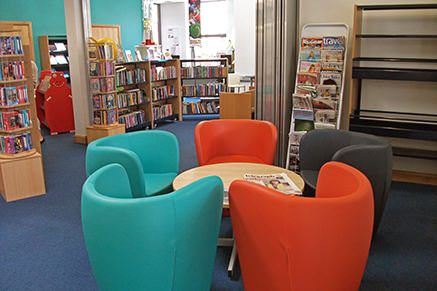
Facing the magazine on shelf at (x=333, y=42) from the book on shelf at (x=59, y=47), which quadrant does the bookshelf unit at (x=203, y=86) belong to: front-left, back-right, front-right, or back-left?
front-left

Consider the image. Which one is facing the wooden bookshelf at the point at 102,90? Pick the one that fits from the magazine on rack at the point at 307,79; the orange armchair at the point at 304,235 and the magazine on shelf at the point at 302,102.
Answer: the orange armchair

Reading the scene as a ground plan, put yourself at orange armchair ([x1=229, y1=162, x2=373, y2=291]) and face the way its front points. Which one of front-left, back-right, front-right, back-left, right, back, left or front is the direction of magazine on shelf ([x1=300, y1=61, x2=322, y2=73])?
front-right

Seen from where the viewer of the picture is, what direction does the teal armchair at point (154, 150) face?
facing the viewer and to the right of the viewer

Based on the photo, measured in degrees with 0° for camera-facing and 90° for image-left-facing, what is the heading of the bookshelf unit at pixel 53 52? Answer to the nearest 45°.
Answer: approximately 315°

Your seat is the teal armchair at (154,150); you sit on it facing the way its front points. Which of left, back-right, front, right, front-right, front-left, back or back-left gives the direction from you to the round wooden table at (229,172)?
front

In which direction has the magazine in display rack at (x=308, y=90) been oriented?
toward the camera

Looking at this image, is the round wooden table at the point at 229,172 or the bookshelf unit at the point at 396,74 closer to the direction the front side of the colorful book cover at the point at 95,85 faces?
the round wooden table

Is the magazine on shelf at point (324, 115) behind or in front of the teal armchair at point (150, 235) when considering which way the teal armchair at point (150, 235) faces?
in front

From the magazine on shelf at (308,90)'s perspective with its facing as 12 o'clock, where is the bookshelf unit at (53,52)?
The bookshelf unit is roughly at 4 o'clock from the magazine on shelf.

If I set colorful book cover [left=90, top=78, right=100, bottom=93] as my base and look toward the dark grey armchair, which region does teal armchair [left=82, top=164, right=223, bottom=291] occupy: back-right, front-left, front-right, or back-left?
front-right

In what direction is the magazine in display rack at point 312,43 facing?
toward the camera

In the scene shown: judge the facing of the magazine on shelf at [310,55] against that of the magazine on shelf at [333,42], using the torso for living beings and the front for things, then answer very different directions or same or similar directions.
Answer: same or similar directions

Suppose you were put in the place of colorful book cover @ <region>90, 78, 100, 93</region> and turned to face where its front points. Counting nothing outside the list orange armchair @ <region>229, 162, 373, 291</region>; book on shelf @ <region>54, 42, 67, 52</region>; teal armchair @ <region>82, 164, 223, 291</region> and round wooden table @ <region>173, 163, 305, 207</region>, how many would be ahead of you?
3

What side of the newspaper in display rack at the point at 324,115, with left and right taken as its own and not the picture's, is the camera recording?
front
